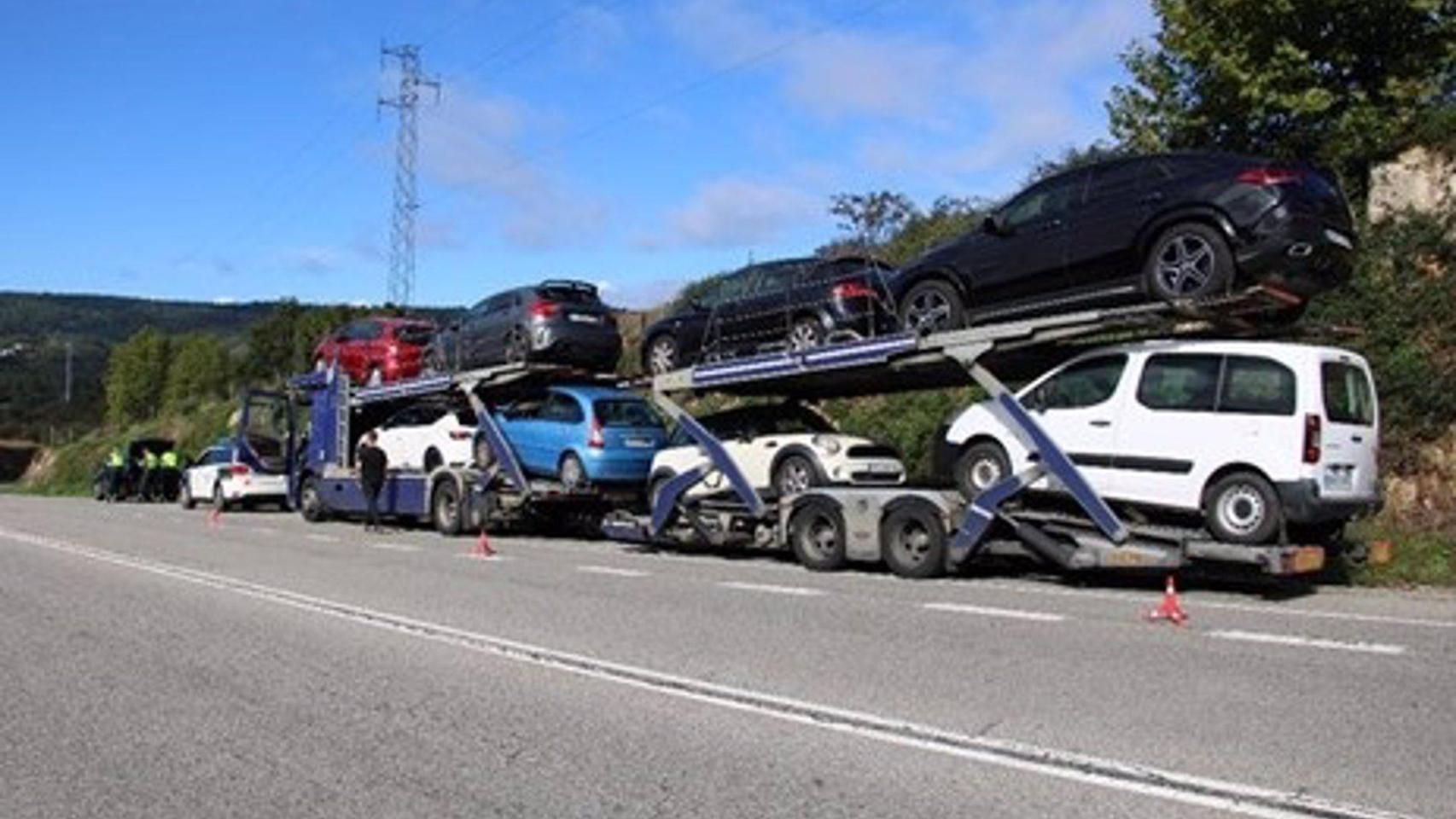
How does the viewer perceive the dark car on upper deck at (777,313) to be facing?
facing away from the viewer and to the left of the viewer

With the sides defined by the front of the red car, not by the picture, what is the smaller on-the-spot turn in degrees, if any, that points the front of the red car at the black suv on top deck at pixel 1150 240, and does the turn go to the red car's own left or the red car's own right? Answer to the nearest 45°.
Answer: approximately 180°

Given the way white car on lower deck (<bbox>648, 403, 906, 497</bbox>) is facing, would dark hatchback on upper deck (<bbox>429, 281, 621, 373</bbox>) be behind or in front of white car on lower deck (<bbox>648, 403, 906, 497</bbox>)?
behind

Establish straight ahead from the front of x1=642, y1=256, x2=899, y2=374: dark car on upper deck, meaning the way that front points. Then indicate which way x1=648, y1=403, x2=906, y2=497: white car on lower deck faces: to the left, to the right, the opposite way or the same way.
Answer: the opposite way

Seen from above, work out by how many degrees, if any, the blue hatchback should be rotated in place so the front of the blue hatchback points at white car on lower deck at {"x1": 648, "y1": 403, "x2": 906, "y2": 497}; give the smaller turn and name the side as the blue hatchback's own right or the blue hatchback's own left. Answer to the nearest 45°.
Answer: approximately 180°

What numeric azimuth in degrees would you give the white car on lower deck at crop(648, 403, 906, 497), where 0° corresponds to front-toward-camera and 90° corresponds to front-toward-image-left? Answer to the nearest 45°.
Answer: approximately 315°

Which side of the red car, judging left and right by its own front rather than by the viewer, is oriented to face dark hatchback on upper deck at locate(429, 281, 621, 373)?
back

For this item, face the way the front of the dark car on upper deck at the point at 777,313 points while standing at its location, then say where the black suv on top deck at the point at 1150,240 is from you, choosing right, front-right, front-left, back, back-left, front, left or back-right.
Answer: back

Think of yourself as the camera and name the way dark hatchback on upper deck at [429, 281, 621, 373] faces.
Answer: facing away from the viewer and to the left of the viewer

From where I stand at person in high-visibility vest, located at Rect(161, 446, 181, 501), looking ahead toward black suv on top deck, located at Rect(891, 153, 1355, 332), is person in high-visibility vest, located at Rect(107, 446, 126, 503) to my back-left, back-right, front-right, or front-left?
back-right

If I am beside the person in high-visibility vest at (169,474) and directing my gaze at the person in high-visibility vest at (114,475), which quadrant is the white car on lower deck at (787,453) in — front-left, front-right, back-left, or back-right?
back-left

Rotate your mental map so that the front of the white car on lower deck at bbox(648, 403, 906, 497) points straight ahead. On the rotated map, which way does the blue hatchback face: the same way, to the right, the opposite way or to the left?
the opposite way
